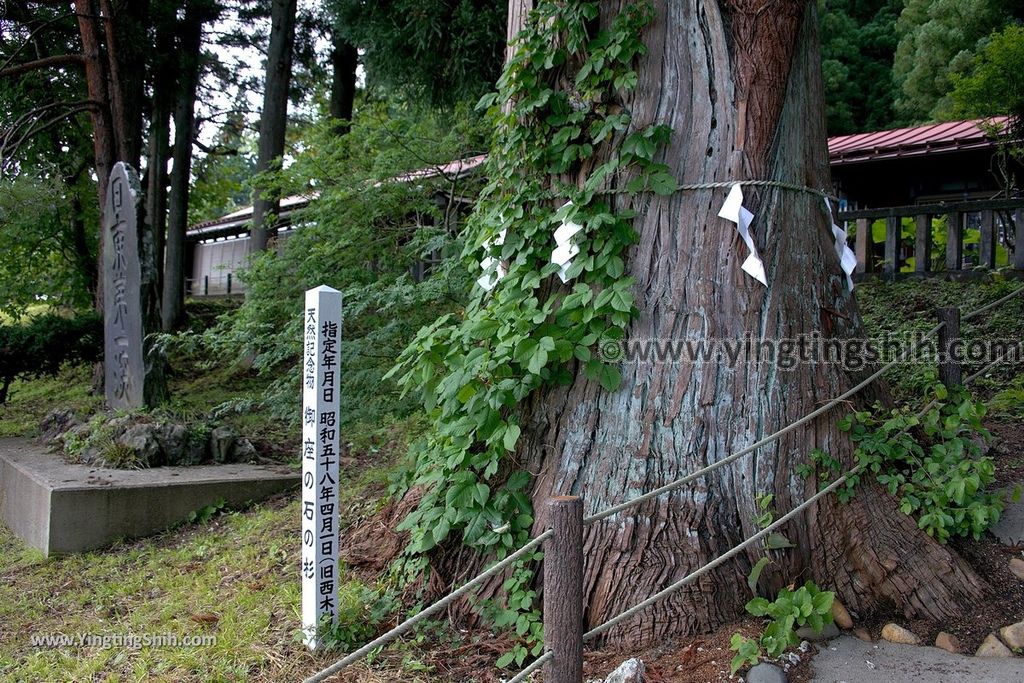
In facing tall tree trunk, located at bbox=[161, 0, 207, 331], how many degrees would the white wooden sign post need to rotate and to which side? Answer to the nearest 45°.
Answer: approximately 135° to its right

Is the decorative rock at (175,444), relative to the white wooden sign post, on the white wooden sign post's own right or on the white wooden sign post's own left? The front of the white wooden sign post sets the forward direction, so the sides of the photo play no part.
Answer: on the white wooden sign post's own right

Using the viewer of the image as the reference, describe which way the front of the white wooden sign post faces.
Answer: facing the viewer and to the left of the viewer

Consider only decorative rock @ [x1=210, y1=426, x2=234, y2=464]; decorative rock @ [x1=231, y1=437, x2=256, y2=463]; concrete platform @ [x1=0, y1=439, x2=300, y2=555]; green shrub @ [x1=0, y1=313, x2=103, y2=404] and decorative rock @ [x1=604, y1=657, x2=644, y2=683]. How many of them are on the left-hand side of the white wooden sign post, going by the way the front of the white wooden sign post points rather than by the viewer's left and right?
1

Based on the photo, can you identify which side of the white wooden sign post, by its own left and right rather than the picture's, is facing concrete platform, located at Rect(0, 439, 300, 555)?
right

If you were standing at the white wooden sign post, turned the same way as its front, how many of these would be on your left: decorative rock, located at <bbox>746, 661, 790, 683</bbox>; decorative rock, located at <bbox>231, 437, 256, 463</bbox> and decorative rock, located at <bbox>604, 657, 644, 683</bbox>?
2

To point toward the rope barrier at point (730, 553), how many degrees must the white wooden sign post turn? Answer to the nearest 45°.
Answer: approximately 90° to its left

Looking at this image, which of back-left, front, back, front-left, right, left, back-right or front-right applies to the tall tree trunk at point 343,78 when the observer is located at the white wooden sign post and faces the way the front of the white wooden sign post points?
back-right

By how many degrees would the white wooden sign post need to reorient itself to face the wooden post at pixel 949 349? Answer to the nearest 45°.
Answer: approximately 135° to its left

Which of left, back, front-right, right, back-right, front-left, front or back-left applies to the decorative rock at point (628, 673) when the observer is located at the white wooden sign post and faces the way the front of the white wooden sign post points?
left

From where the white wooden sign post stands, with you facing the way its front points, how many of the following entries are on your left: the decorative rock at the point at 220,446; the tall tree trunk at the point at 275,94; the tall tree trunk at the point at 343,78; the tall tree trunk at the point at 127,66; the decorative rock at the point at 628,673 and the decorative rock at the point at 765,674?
2

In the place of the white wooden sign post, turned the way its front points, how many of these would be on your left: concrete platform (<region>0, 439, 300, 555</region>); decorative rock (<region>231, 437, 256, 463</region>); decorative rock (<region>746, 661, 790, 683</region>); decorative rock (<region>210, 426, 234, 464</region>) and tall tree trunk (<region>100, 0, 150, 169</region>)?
1

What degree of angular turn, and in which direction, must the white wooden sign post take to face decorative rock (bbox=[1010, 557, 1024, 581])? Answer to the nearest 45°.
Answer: approximately 135° to its left

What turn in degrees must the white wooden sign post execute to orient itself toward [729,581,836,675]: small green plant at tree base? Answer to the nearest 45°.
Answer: approximately 90° to its left

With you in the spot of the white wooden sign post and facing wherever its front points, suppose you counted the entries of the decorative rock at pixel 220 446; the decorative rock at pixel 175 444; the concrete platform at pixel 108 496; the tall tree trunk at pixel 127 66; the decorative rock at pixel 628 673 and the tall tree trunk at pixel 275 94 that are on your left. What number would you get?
1

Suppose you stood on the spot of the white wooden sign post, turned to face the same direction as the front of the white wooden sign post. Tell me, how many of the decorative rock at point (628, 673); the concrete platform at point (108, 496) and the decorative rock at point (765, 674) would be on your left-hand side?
2

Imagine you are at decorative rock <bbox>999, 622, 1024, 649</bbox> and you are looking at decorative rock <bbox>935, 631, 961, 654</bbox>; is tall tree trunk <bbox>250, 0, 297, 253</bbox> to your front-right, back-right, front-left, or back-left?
front-right
